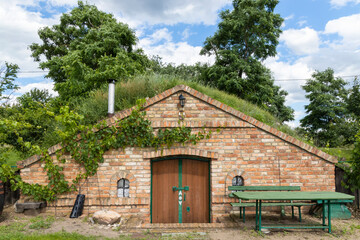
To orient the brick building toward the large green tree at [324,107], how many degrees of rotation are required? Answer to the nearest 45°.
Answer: approximately 135° to its left

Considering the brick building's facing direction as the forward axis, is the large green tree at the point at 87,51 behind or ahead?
behind

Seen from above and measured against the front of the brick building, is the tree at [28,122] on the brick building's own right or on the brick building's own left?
on the brick building's own right

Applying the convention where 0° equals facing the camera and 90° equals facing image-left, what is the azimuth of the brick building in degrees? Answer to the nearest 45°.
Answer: approximately 0°

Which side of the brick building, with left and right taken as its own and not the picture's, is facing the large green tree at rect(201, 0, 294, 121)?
back
